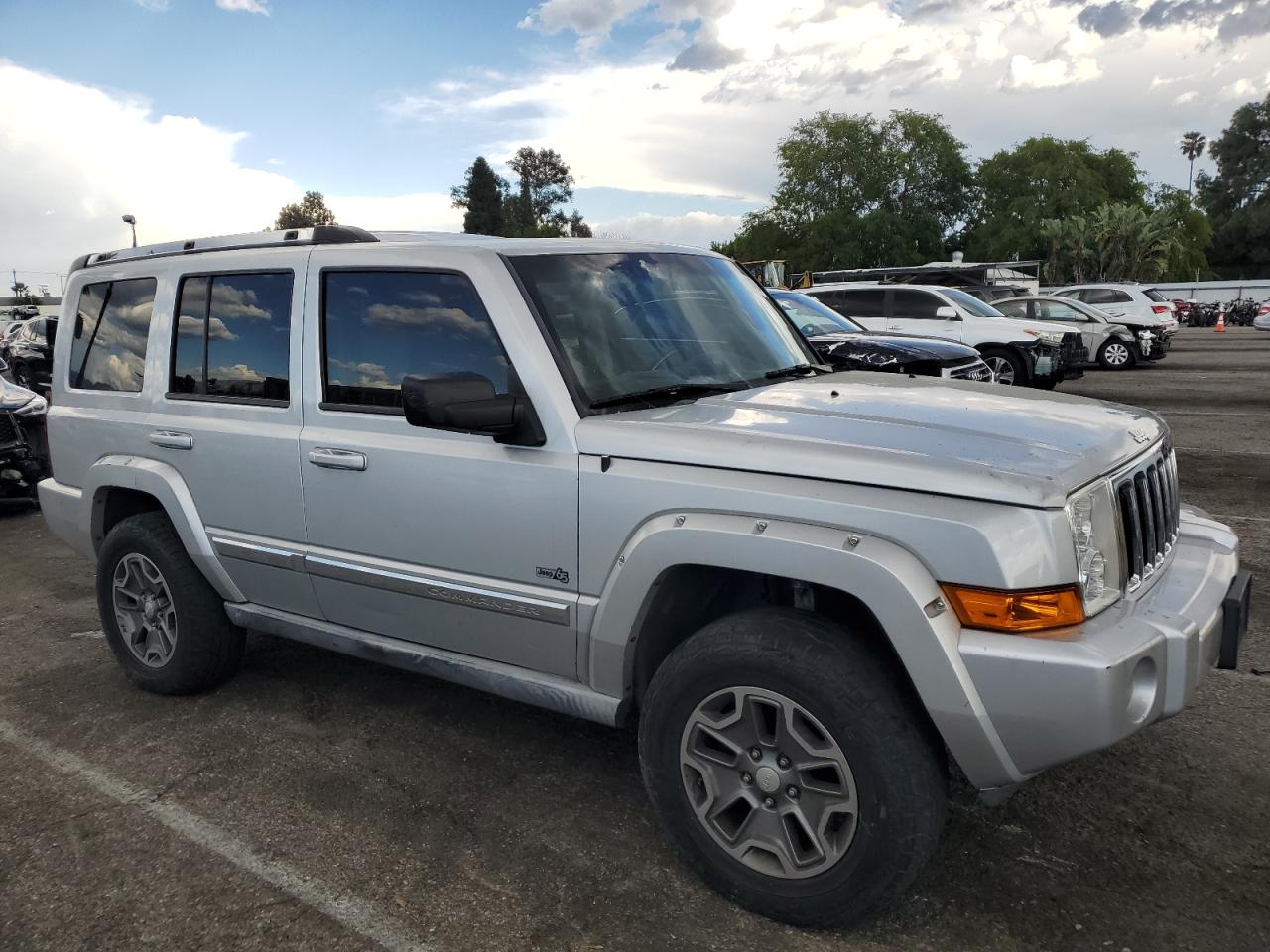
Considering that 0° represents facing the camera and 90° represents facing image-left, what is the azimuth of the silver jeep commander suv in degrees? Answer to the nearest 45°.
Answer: approximately 315°

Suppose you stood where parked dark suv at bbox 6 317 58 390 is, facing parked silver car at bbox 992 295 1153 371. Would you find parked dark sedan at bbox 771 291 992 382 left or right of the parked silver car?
right

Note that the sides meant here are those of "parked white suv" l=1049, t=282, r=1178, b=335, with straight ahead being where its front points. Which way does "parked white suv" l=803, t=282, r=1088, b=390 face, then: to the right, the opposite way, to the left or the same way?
the opposite way

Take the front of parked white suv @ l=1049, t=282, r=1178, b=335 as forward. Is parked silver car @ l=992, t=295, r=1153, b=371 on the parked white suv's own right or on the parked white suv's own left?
on the parked white suv's own left

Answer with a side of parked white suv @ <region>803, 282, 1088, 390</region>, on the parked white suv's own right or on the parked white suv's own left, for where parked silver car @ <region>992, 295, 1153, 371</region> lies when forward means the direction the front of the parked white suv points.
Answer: on the parked white suv's own left

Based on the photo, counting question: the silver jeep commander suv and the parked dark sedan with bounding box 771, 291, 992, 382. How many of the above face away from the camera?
0

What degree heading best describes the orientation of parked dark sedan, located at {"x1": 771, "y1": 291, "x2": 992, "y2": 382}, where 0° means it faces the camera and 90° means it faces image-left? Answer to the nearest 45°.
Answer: approximately 315°

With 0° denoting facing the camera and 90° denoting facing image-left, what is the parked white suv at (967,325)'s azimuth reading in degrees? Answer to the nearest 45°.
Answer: approximately 315°

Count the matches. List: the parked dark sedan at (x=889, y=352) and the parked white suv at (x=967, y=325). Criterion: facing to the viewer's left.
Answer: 0

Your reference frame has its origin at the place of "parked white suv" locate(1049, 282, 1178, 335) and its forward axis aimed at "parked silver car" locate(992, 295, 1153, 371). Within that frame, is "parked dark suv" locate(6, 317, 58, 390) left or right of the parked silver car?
right

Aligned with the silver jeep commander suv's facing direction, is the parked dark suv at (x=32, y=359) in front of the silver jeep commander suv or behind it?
behind

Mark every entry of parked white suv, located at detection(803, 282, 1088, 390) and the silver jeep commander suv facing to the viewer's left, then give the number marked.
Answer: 0
